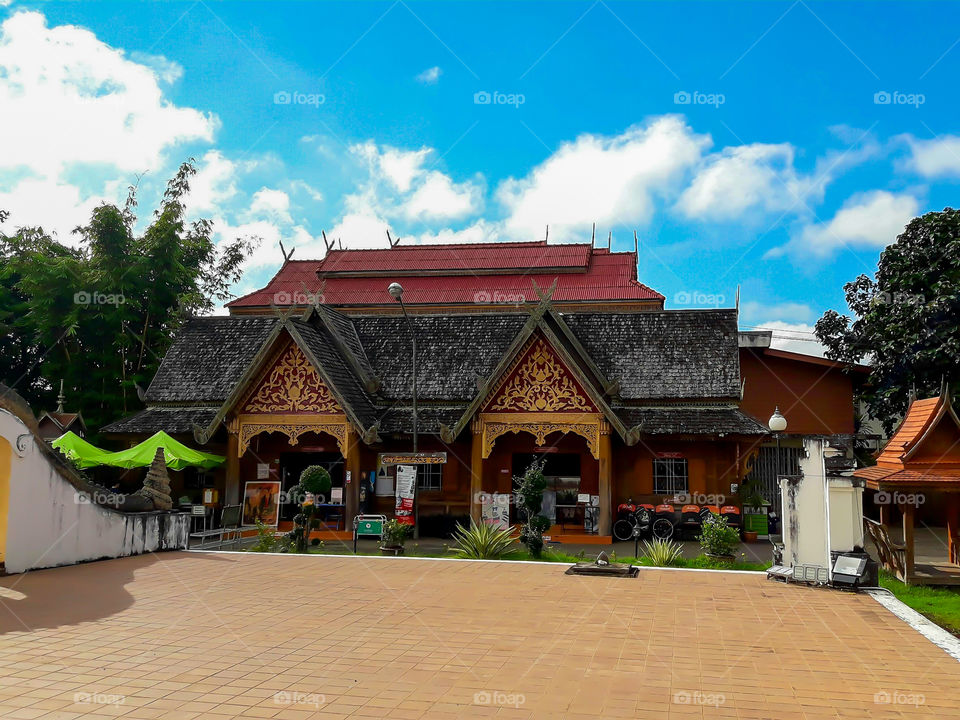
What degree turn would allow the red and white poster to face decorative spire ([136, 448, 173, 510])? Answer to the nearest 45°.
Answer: approximately 45° to its right

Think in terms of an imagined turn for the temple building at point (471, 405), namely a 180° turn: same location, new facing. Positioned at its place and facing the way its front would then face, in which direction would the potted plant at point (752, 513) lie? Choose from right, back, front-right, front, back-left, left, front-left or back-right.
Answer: right

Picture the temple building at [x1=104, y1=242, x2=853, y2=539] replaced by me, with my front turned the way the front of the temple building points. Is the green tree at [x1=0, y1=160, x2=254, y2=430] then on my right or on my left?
on my right

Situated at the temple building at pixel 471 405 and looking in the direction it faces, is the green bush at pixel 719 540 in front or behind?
in front

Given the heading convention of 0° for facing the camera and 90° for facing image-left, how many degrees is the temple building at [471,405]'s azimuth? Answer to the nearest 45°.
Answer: approximately 0°

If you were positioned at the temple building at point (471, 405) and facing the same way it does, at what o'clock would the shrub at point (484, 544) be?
The shrub is roughly at 12 o'clock from the temple building.

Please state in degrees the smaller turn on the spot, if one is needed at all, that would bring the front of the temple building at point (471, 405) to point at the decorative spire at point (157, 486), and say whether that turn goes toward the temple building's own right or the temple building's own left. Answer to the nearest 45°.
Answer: approximately 45° to the temple building's own right

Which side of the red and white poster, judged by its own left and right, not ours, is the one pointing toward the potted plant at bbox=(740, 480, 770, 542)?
left

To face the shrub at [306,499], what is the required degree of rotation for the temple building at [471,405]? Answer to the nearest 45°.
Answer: approximately 45° to its right

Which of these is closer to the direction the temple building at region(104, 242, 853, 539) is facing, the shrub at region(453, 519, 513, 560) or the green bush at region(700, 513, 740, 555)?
the shrub

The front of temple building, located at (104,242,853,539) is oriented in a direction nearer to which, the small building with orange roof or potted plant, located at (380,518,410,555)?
the potted plant

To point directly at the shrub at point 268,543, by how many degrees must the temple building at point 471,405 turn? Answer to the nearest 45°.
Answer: approximately 45° to its right
